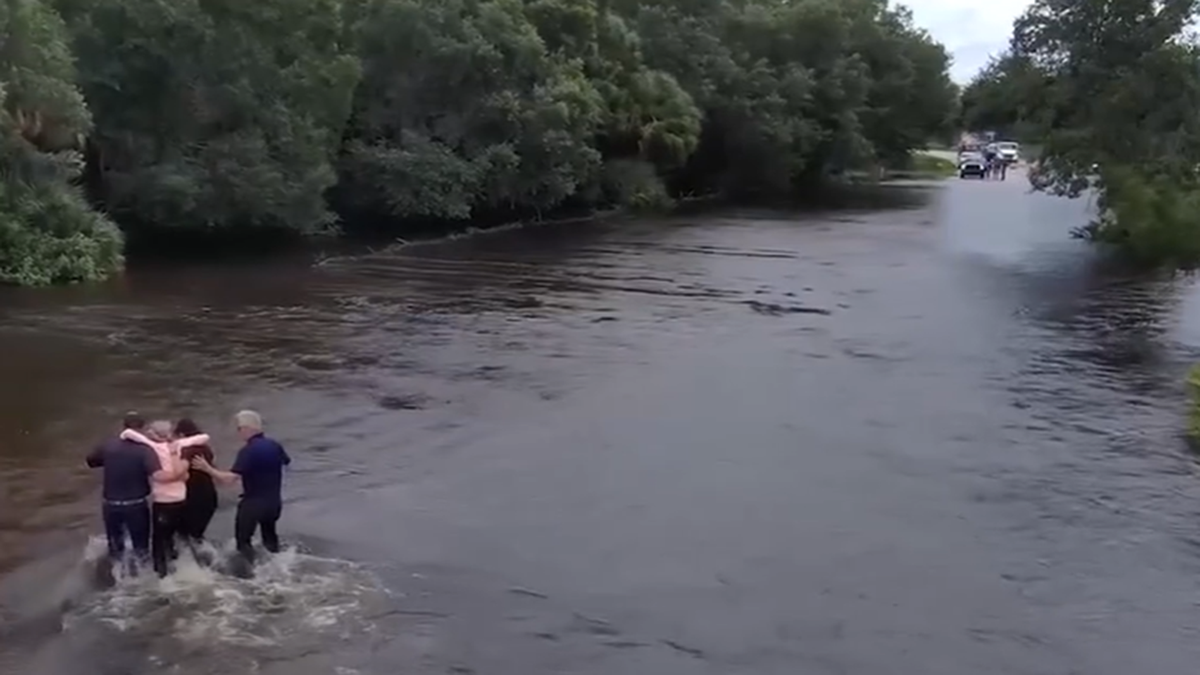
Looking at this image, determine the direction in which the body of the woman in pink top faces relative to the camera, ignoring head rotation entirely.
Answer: away from the camera

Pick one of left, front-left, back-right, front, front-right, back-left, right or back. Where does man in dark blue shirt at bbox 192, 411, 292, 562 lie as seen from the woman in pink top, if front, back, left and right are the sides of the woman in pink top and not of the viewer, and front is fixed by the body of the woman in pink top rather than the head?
right

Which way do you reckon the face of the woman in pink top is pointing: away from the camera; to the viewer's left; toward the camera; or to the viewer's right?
away from the camera

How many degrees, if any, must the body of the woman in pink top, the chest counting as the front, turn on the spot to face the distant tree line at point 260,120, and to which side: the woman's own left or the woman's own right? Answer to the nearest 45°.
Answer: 0° — they already face it

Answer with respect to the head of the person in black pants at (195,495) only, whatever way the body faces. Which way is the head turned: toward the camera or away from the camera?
away from the camera

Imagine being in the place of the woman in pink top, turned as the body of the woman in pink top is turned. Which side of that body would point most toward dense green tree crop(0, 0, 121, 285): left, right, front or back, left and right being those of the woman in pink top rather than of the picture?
front

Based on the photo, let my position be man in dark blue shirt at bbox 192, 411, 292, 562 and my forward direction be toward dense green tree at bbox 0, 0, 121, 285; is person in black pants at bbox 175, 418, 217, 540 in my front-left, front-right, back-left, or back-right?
front-left

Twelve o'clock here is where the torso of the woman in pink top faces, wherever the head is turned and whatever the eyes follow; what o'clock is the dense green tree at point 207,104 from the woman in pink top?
The dense green tree is roughly at 12 o'clock from the woman in pink top.
